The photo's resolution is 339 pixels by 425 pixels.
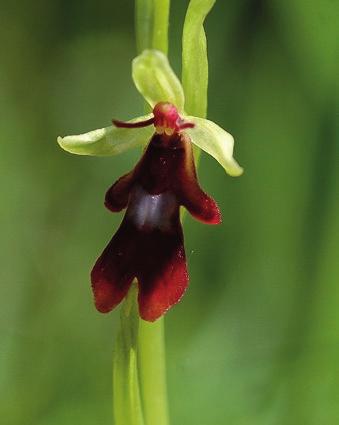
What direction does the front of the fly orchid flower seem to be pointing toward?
toward the camera
